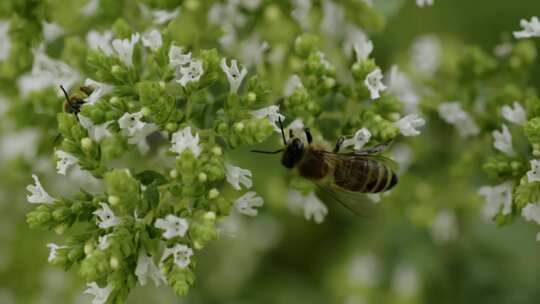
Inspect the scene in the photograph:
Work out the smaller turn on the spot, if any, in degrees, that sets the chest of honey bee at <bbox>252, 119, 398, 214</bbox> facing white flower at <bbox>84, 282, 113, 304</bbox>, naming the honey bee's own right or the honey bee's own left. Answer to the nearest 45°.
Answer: approximately 45° to the honey bee's own left

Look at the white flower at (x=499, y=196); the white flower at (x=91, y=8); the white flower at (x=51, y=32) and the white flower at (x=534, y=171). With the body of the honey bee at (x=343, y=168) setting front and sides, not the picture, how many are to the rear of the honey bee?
2

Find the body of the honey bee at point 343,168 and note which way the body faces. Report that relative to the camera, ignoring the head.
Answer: to the viewer's left

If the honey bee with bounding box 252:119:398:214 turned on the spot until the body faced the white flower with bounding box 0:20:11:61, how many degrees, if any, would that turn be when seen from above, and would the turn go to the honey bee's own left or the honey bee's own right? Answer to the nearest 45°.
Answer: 0° — it already faces it

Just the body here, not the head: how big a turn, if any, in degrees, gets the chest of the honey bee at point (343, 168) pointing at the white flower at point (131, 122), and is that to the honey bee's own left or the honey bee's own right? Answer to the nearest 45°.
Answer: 0° — it already faces it

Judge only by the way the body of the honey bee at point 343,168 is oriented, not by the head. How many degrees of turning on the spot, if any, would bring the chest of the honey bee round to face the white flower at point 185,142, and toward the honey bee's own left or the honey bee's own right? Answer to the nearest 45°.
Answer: approximately 45° to the honey bee's own left
